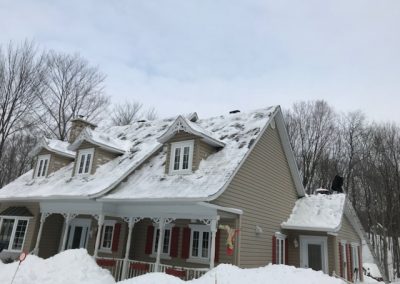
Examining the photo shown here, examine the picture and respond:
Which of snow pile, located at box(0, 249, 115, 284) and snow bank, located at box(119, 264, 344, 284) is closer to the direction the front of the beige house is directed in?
the snow pile

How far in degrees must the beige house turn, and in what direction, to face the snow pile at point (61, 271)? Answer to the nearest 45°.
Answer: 0° — it already faces it

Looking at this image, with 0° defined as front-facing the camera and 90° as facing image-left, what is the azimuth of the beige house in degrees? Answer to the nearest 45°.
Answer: approximately 45°

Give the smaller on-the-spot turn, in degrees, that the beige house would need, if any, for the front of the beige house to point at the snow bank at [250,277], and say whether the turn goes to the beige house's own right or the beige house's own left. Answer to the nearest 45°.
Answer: approximately 45° to the beige house's own left
